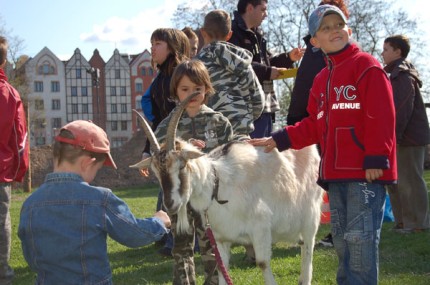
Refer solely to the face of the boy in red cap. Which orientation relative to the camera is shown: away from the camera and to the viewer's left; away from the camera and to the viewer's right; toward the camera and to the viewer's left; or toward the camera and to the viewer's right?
away from the camera and to the viewer's right

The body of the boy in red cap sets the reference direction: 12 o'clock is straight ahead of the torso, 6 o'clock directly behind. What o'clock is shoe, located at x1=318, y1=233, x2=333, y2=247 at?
The shoe is roughly at 12 o'clock from the boy in red cap.

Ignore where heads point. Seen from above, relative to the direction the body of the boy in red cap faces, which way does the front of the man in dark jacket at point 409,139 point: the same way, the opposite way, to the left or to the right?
to the left

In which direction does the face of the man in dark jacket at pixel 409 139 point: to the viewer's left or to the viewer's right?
to the viewer's left

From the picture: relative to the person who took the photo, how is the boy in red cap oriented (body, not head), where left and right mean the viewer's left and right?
facing away from the viewer and to the right of the viewer

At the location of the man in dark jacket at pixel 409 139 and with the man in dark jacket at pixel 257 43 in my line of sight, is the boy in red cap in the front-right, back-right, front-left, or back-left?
front-left

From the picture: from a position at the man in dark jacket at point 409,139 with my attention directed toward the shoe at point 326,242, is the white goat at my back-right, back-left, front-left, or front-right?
front-left

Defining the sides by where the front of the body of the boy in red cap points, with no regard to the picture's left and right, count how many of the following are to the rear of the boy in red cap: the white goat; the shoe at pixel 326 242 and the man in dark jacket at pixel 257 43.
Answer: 0

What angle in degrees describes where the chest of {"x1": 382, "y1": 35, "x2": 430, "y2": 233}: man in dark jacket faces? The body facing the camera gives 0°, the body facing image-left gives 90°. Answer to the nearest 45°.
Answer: approximately 90°
